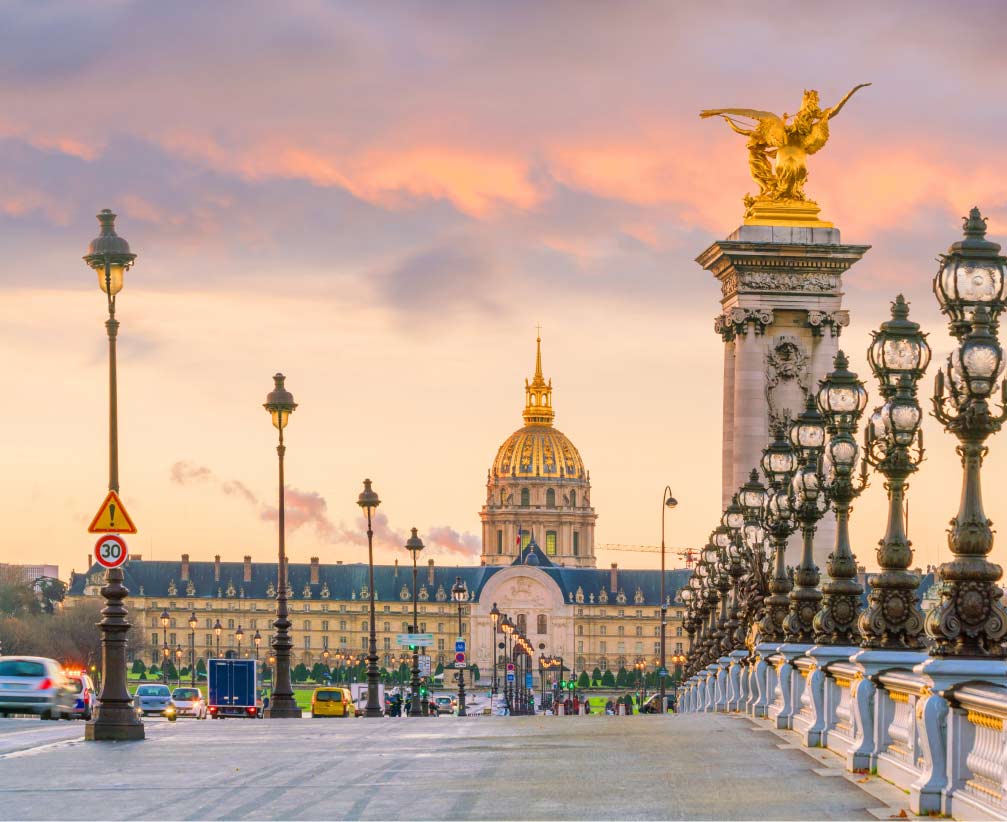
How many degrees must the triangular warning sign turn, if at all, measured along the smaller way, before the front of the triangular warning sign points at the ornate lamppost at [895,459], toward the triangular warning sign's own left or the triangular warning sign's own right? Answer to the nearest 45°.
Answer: approximately 45° to the triangular warning sign's own left

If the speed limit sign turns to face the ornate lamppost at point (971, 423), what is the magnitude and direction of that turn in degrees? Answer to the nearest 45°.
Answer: approximately 45° to its left

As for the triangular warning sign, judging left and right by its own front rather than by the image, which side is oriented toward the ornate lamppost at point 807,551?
left

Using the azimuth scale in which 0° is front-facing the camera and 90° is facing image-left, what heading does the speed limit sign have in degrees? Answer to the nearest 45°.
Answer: approximately 0°

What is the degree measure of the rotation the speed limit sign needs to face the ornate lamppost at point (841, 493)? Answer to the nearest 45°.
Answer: approximately 45° to its left

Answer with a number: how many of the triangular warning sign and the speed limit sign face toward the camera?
2
